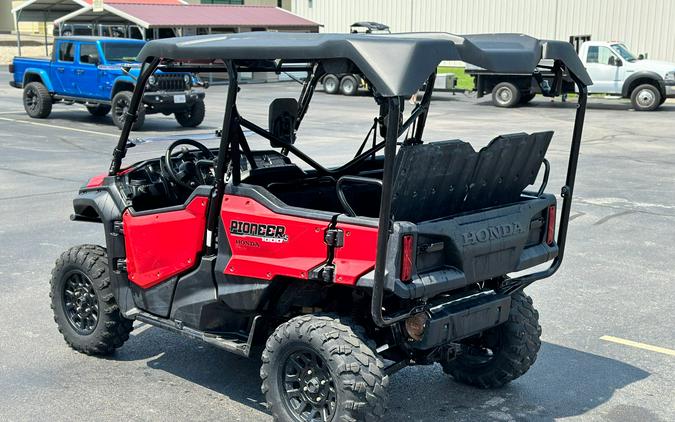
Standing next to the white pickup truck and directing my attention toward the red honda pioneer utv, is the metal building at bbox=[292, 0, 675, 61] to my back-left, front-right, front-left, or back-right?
back-right

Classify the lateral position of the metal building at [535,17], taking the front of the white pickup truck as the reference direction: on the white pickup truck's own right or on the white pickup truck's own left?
on the white pickup truck's own left

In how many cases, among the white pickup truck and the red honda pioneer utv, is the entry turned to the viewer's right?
1

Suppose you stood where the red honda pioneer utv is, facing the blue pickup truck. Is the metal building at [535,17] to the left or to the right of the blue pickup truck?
right

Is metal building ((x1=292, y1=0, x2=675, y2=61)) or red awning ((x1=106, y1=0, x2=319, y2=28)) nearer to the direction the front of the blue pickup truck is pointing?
the metal building

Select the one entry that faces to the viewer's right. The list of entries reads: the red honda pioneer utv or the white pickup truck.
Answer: the white pickup truck

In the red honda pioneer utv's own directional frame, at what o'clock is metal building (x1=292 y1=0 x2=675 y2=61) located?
The metal building is roughly at 2 o'clock from the red honda pioneer utv.

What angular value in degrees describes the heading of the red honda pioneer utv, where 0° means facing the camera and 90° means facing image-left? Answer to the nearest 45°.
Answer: approximately 135°

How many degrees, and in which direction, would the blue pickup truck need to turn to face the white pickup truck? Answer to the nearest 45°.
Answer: approximately 45° to its left

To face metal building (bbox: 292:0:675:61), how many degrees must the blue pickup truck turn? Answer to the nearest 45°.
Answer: approximately 90° to its left

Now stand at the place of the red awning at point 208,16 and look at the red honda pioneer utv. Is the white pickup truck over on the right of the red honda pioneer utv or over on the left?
left

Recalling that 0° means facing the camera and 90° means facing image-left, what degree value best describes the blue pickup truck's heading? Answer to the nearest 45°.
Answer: approximately 315°

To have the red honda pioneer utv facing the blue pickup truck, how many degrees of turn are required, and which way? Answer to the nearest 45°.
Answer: approximately 45° to its right

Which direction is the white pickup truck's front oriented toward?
to the viewer's right

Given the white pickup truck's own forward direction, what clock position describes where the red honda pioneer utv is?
The red honda pioneer utv is roughly at 3 o'clock from the white pickup truck.
